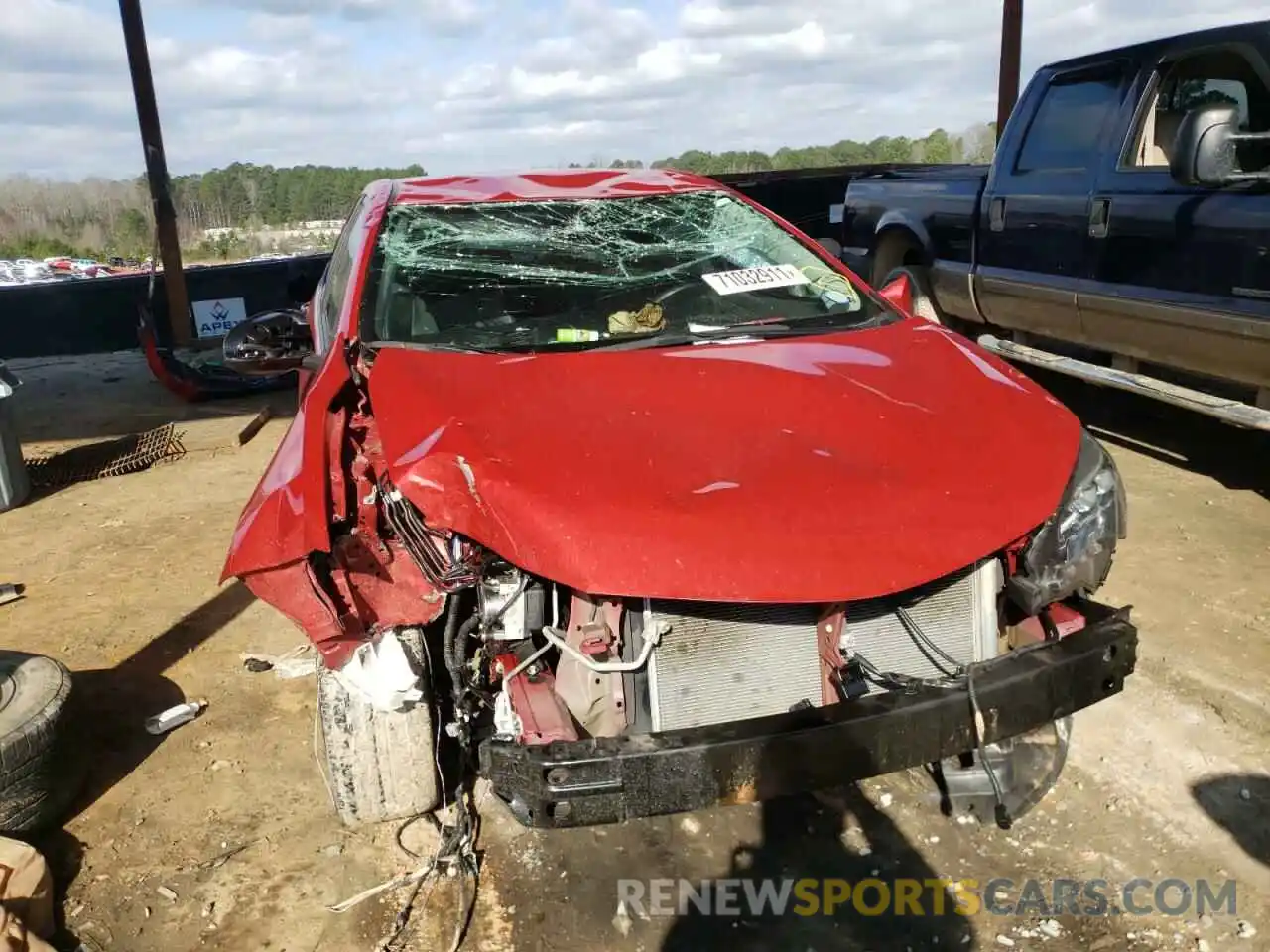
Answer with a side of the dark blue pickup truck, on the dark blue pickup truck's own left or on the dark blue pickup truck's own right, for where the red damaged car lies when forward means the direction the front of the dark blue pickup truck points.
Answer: on the dark blue pickup truck's own right

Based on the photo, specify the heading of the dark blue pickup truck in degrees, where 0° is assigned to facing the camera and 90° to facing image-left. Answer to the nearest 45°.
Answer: approximately 315°

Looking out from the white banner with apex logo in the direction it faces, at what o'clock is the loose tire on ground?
The loose tire on ground is roughly at 12 o'clock from the white banner with apex logo.

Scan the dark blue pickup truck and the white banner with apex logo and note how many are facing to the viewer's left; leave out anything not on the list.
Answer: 0

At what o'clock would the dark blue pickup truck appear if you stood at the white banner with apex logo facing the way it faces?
The dark blue pickup truck is roughly at 11 o'clock from the white banner with apex logo.

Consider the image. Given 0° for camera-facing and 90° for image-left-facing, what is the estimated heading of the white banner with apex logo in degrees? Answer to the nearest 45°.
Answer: approximately 0°

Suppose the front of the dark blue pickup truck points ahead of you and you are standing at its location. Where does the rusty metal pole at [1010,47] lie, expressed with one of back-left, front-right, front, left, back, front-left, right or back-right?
back-left

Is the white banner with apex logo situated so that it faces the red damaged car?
yes

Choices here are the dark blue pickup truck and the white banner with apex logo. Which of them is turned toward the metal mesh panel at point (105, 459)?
the white banner with apex logo

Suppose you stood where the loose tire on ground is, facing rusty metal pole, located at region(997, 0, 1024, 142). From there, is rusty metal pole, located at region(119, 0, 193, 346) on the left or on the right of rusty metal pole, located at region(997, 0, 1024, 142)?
left

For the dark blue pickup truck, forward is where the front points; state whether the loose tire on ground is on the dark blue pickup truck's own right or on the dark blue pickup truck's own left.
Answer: on the dark blue pickup truck's own right
